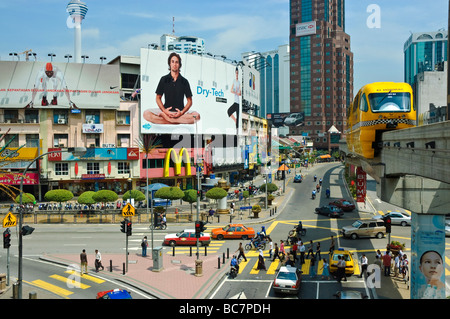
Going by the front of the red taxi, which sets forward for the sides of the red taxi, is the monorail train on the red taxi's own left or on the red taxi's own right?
on the red taxi's own left

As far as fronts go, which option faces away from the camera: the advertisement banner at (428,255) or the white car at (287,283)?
the white car

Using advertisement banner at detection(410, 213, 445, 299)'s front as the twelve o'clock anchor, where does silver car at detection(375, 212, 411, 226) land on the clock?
The silver car is roughly at 6 o'clock from the advertisement banner.

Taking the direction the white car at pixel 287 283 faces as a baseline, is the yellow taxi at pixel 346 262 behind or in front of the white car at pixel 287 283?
in front

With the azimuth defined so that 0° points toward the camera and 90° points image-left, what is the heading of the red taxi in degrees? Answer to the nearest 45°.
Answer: approximately 90°

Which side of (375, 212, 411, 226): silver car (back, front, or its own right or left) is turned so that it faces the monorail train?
left

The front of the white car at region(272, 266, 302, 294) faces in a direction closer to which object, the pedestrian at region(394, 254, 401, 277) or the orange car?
the orange car

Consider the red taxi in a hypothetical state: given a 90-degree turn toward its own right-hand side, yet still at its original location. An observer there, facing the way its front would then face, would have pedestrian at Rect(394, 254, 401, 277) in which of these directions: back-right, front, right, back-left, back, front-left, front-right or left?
back-right

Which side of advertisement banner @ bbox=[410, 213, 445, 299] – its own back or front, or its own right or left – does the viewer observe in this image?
front

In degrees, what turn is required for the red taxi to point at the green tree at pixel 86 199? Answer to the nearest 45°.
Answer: approximately 45° to its right

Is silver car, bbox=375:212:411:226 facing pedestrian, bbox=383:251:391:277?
no

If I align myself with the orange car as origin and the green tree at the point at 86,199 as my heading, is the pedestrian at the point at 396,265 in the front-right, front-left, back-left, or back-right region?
back-left

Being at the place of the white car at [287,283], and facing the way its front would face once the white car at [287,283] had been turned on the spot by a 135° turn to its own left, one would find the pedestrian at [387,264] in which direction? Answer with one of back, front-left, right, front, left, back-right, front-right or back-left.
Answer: back
